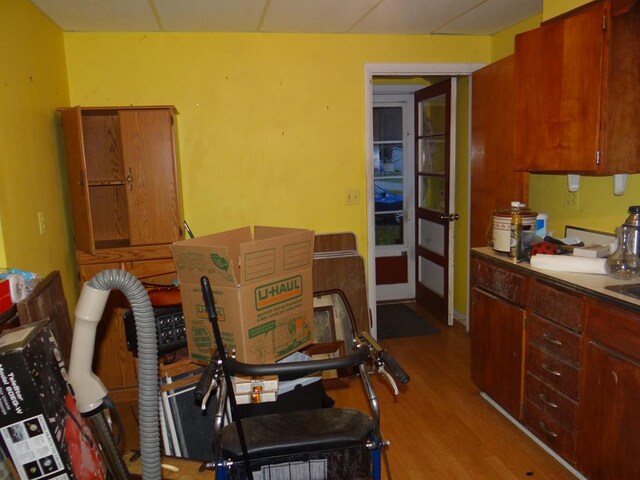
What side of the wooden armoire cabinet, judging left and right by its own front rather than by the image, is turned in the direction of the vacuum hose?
front

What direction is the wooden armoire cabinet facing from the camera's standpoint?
toward the camera

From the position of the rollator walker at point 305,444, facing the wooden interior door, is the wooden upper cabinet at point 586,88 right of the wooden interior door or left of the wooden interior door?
right

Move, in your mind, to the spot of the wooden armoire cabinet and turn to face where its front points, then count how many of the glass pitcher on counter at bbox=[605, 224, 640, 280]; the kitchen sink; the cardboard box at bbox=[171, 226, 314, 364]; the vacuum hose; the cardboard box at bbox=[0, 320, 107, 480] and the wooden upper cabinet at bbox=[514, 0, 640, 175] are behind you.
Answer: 0

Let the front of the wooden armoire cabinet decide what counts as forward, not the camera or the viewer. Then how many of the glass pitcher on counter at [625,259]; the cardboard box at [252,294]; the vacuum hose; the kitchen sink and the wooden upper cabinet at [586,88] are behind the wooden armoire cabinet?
0

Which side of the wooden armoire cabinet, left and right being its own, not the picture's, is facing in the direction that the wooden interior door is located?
left

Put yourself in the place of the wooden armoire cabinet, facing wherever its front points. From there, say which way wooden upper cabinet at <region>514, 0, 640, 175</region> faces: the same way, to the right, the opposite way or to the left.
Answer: to the right

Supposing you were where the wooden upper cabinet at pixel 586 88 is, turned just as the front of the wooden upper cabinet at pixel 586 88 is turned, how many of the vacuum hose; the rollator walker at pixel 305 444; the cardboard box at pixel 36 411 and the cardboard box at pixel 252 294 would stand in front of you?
4

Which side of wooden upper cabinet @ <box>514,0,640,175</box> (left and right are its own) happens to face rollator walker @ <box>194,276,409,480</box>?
front

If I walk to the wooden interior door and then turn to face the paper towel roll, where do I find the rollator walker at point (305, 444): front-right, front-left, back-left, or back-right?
front-right

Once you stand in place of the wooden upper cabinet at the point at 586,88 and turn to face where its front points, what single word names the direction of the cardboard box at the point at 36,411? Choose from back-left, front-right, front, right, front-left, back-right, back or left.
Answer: front
